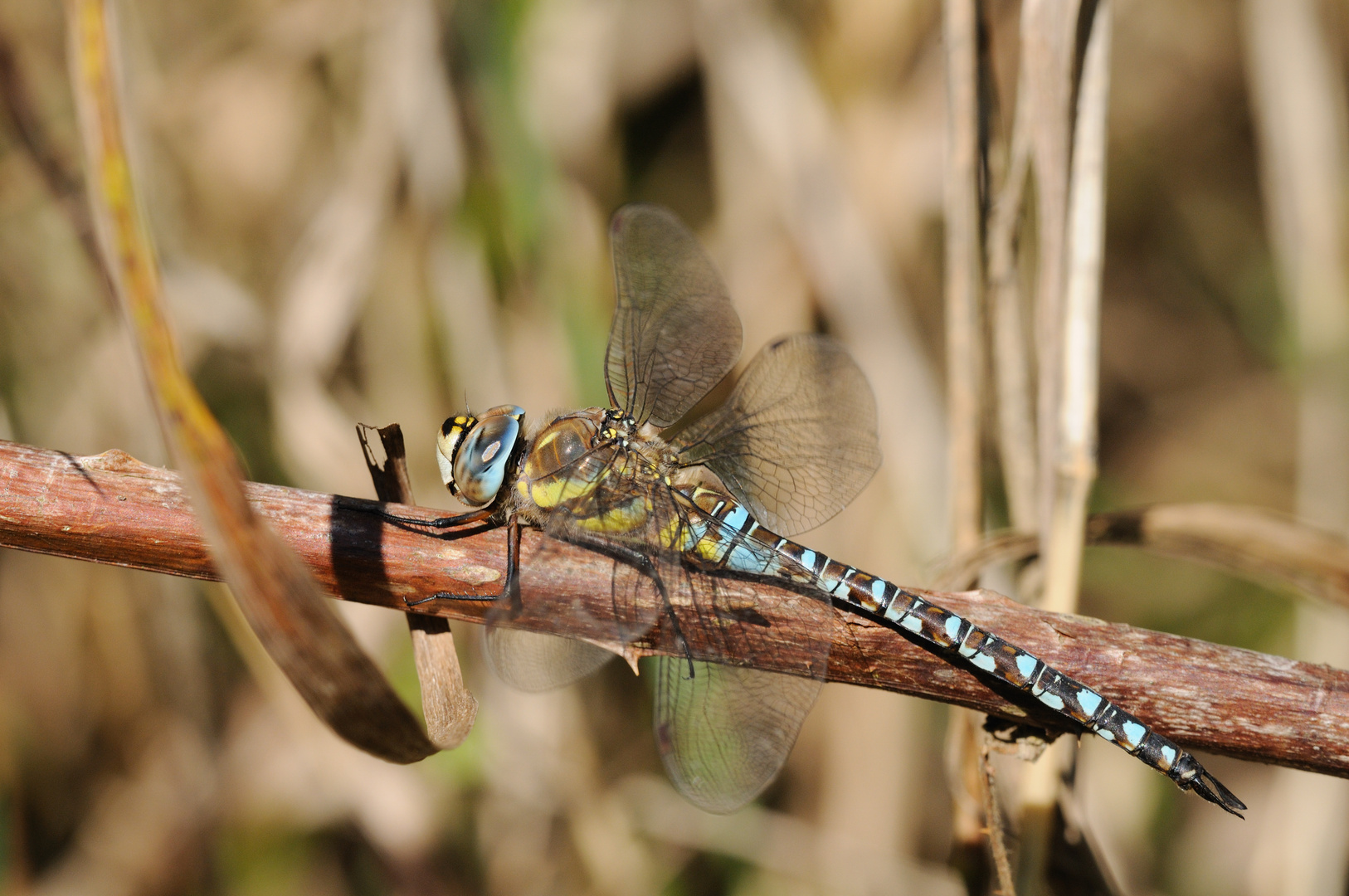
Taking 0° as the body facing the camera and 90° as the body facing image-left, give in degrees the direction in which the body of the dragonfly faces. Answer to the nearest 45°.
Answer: approximately 90°

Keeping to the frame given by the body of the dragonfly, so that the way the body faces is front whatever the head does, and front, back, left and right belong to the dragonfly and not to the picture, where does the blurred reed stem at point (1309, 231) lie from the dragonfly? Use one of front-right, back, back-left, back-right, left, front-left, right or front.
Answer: back-right
